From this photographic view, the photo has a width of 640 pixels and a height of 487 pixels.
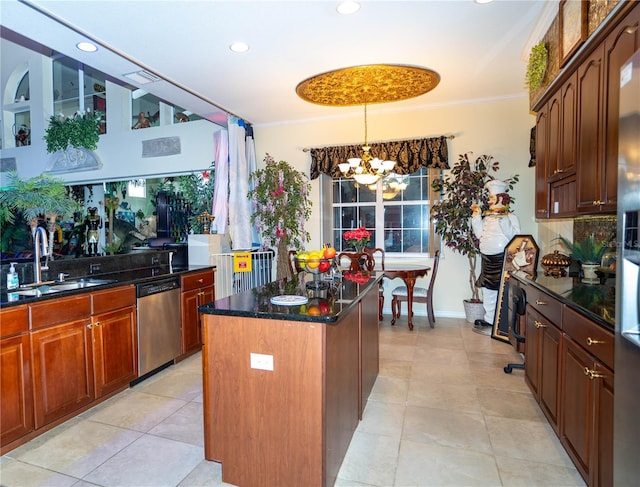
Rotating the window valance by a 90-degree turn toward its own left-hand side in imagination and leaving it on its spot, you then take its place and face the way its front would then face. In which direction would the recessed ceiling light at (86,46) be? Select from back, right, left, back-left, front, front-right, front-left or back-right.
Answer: back-right

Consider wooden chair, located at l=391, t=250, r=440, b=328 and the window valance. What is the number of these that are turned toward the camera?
1

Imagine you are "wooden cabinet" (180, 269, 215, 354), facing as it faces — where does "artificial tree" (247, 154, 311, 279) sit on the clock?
The artificial tree is roughly at 9 o'clock from the wooden cabinet.

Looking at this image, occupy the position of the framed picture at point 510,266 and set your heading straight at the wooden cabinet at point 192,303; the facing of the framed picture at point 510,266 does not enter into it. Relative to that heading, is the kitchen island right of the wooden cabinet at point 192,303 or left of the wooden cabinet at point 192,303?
left

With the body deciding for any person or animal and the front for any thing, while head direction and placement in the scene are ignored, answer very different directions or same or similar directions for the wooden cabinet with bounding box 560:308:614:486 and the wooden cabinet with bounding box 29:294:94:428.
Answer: very different directions

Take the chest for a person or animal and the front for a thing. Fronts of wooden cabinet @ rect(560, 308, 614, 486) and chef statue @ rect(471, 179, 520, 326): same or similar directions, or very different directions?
same or similar directions

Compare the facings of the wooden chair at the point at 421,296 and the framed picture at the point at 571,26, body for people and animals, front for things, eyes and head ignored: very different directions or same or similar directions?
same or similar directions

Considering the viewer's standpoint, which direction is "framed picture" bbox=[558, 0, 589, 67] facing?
facing the viewer and to the left of the viewer

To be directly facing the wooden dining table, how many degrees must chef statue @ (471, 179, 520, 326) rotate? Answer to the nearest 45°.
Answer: approximately 45° to its right

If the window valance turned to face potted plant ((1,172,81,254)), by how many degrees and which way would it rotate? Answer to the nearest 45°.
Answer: approximately 45° to its right

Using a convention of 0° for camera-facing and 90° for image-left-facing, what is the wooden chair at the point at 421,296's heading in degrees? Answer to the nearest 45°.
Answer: approximately 90°

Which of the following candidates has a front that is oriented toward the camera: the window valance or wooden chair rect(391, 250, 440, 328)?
the window valance

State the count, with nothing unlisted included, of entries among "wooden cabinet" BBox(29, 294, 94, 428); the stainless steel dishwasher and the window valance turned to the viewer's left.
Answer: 0

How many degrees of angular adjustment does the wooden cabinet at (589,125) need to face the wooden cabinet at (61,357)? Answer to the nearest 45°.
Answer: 0° — it already faces it
